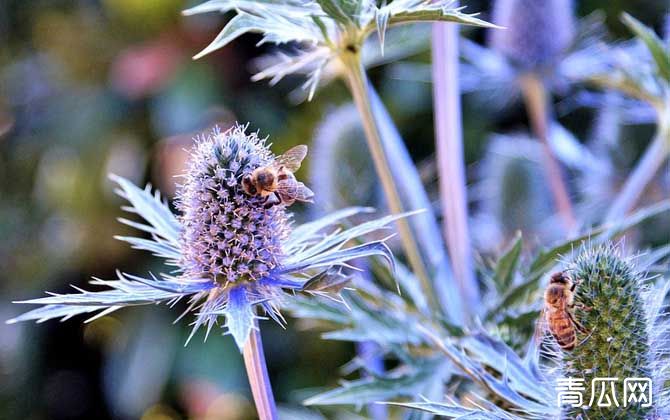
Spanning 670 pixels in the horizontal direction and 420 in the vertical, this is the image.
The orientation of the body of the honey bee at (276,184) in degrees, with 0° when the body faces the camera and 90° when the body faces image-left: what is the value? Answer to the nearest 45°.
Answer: approximately 90°

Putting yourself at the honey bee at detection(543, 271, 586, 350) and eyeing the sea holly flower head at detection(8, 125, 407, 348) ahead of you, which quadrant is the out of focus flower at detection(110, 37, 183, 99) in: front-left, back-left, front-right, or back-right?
front-right
